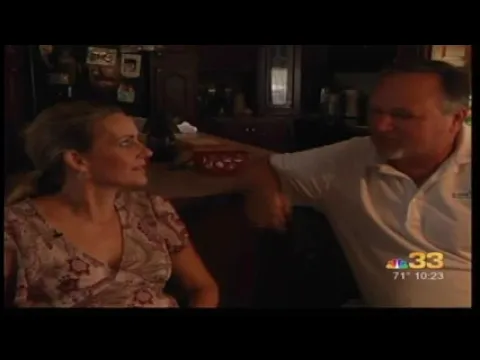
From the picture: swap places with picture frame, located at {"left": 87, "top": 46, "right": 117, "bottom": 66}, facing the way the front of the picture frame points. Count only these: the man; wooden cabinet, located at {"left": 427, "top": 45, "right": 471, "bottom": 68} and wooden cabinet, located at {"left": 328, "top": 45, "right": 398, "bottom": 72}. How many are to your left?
3

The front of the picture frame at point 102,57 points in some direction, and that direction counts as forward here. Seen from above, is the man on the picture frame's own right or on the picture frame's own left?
on the picture frame's own left

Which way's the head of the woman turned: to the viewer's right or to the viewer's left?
to the viewer's right

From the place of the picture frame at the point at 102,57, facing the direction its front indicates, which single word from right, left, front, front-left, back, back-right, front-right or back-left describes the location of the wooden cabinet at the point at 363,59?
left

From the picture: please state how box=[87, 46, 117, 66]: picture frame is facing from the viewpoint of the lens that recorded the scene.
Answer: facing the viewer

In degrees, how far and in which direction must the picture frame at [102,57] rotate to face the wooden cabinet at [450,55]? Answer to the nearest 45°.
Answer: approximately 90° to its left
